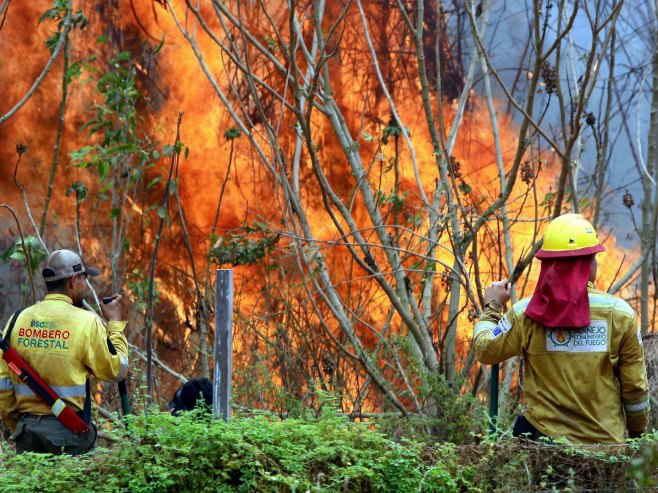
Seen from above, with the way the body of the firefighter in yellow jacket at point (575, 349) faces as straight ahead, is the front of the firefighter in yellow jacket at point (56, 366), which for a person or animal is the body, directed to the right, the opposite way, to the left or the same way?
the same way

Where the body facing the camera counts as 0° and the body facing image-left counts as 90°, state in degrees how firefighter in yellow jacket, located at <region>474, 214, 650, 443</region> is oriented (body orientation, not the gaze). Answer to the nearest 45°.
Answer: approximately 180°

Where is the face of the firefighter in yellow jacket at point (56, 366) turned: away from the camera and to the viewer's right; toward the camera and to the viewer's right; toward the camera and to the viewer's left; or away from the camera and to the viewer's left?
away from the camera and to the viewer's right

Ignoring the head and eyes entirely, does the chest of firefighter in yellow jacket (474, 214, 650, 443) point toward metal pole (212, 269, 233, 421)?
no

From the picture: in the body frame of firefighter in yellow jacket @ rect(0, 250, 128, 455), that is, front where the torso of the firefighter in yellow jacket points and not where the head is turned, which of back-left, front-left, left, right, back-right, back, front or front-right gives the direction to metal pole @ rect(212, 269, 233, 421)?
right

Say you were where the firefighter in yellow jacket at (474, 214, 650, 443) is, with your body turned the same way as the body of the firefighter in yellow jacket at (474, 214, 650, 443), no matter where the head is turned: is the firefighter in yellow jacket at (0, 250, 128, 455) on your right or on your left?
on your left

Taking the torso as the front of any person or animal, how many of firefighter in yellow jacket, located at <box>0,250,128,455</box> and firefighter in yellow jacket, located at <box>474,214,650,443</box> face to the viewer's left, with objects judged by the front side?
0

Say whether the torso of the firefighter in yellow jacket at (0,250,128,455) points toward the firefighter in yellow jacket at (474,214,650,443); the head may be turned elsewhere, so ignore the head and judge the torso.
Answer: no
